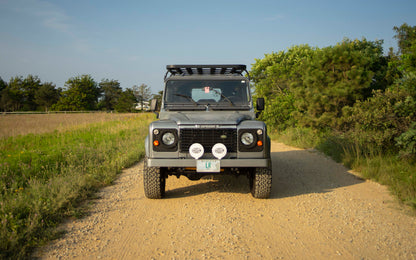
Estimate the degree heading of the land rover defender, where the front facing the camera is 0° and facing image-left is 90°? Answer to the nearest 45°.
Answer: approximately 0°

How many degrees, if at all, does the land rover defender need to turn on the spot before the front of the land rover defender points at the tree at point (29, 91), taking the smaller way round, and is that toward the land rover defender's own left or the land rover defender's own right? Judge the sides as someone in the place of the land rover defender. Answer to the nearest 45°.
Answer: approximately 135° to the land rover defender's own right

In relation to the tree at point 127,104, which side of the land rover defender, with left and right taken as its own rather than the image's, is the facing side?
back

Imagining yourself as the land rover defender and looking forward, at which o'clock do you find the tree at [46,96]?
The tree is roughly at 5 o'clock from the land rover defender.

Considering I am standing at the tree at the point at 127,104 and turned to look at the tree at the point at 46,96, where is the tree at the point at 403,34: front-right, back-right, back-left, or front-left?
back-left

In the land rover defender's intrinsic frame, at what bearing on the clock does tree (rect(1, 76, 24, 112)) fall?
The tree is roughly at 5 o'clock from the land rover defender.
